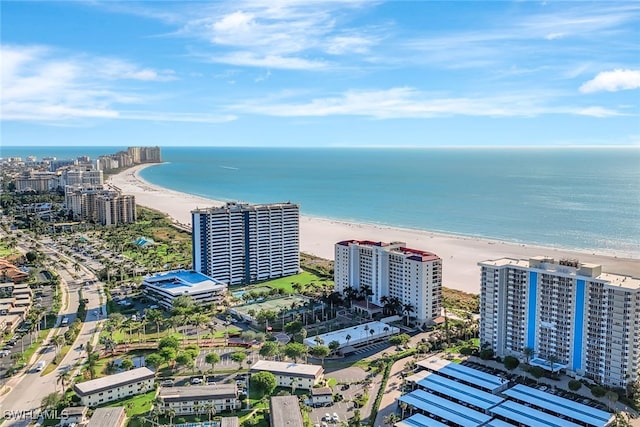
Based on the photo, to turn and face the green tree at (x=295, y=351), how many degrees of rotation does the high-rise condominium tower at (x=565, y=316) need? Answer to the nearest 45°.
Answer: approximately 45° to its right

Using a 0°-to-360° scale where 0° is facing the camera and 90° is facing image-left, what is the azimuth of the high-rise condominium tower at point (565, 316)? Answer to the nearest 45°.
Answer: approximately 45°

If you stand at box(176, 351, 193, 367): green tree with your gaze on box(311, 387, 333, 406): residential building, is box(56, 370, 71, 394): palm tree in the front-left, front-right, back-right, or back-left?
back-right

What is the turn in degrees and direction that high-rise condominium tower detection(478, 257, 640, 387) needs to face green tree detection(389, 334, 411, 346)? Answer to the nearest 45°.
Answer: approximately 45° to its right

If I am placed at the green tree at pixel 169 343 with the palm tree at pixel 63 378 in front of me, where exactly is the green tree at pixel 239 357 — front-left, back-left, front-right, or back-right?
back-left
